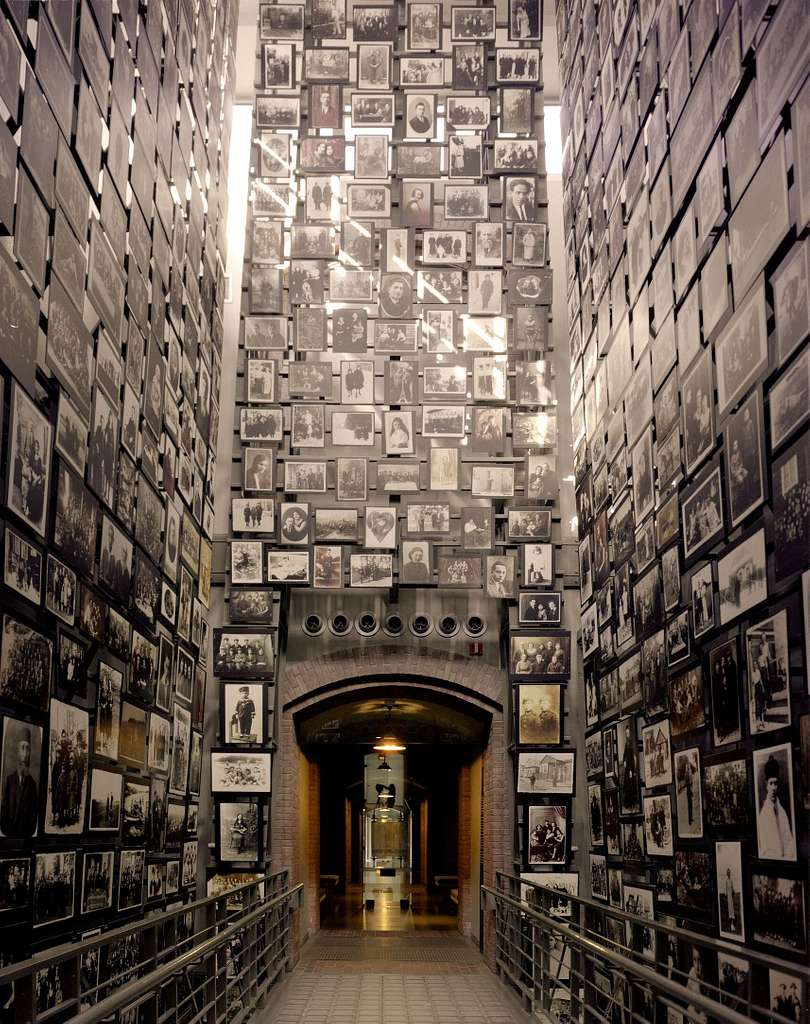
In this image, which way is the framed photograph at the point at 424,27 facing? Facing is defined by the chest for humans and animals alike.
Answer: toward the camera

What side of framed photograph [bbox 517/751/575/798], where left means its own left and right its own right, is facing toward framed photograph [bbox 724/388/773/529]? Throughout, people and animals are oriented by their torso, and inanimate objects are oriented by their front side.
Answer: front

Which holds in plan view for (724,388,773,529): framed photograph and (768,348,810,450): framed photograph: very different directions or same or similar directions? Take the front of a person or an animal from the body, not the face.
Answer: same or similar directions

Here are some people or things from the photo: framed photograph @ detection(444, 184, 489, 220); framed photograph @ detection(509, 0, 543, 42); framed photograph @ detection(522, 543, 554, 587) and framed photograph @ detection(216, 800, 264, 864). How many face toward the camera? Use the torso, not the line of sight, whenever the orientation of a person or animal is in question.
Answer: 4

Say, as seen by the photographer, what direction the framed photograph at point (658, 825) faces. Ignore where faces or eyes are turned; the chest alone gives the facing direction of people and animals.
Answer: facing the viewer and to the left of the viewer

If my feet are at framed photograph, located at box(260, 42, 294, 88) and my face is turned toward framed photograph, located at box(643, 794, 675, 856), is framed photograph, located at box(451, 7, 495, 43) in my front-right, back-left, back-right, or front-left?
front-left

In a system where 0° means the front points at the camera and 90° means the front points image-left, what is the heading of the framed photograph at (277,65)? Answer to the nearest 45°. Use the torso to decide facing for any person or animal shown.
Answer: approximately 0°

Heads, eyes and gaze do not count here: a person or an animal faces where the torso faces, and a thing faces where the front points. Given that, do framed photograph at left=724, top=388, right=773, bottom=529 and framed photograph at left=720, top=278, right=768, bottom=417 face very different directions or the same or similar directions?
same or similar directions

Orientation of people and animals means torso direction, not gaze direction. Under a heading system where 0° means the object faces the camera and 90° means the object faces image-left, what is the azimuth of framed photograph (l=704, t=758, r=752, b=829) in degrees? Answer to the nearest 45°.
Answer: approximately 45°

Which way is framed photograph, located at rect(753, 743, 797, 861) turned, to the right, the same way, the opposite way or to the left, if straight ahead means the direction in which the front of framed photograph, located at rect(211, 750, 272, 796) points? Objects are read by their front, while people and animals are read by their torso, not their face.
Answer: to the right
